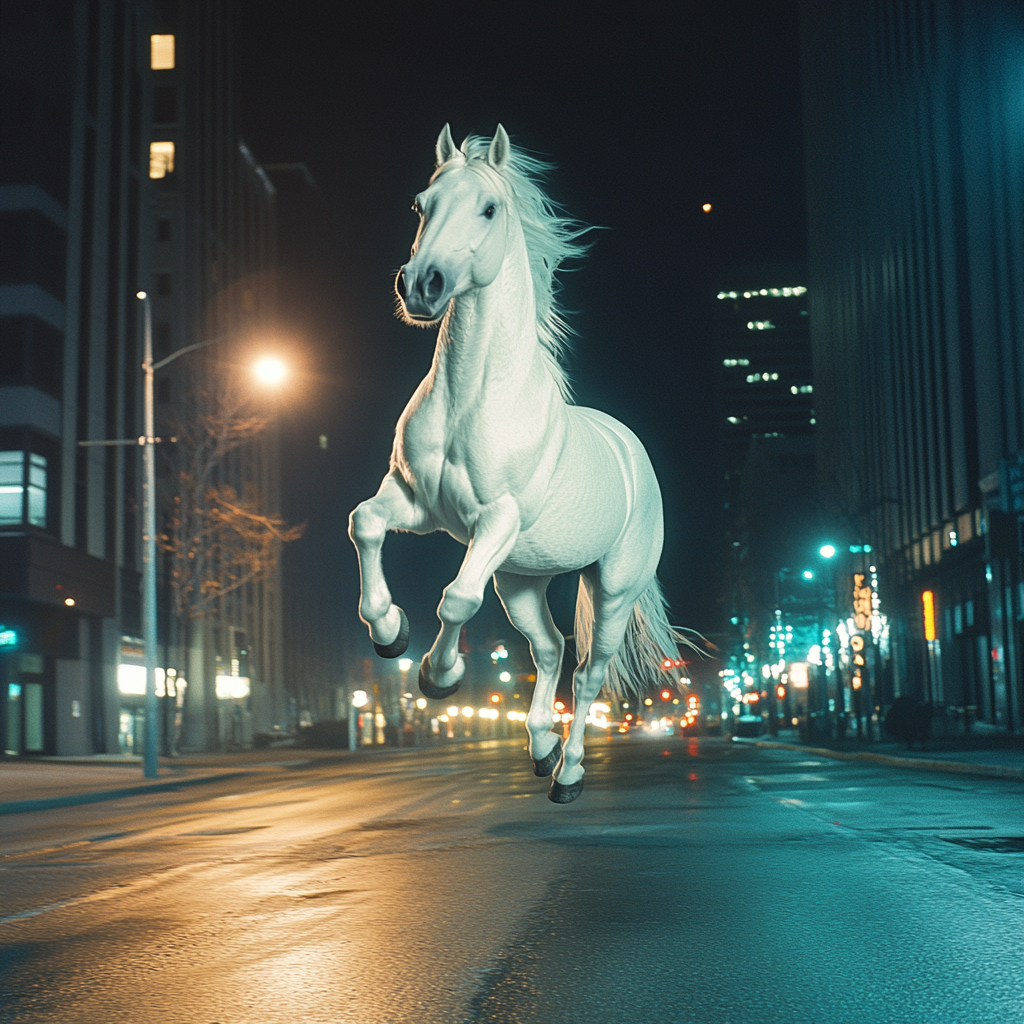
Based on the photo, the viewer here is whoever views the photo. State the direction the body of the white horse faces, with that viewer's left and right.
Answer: facing the viewer and to the left of the viewer
